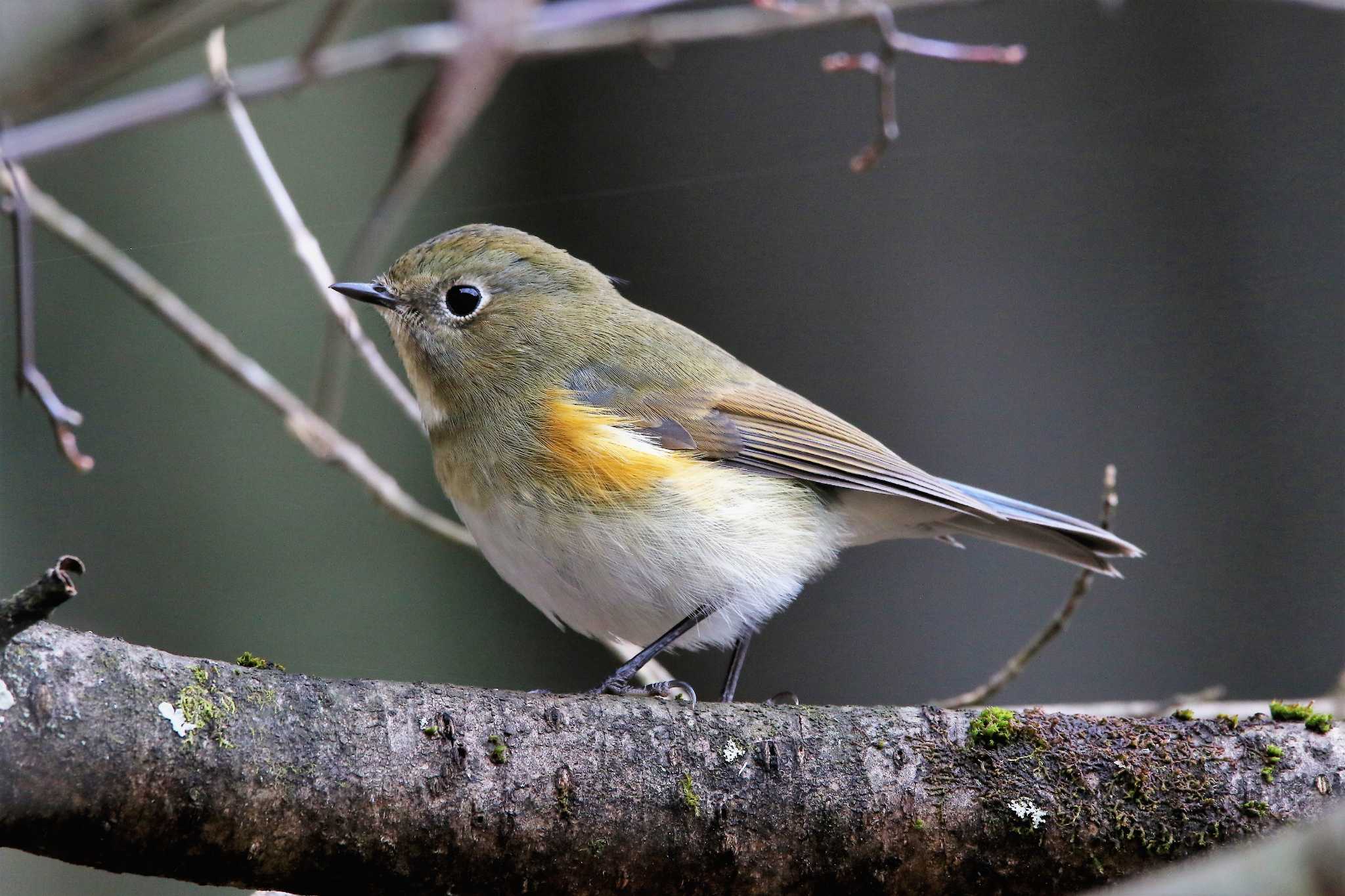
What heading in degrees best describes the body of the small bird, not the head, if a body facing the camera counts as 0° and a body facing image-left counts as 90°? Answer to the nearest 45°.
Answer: approximately 90°

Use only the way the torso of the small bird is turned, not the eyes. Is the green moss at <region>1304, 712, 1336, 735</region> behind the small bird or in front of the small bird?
behind

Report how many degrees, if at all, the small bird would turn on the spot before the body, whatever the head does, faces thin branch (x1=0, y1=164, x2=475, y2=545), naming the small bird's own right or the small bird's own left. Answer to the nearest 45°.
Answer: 0° — it already faces it
